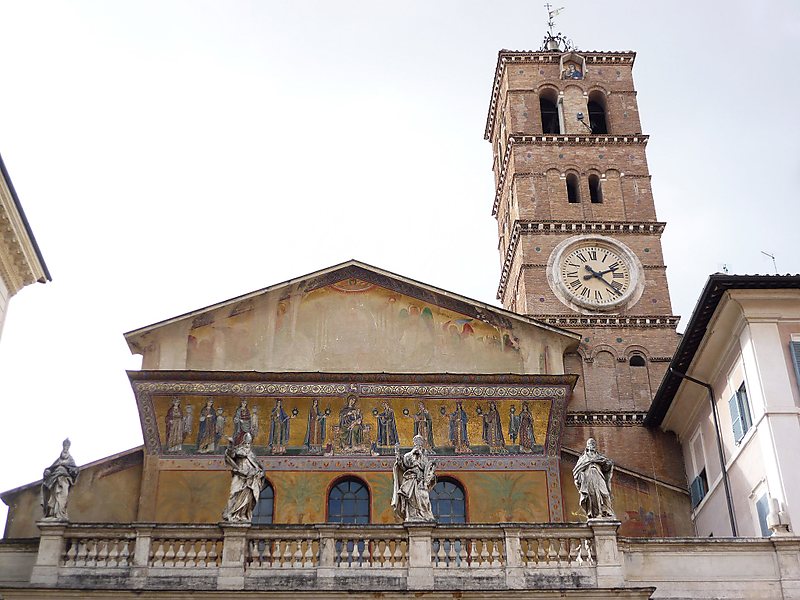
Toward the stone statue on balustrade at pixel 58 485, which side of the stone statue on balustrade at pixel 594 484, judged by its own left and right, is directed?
right

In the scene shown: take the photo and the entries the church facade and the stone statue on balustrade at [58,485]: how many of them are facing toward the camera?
2

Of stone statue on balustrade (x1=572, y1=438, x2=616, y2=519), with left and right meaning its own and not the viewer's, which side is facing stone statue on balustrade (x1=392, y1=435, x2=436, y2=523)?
right

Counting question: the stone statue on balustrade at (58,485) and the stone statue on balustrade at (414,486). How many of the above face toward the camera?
2

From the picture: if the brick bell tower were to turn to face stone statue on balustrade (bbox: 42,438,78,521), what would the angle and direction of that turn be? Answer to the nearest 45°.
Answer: approximately 45° to its right

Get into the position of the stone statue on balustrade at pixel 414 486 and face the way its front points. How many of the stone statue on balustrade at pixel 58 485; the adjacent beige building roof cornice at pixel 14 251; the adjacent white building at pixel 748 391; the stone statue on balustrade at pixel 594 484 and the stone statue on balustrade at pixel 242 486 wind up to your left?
2

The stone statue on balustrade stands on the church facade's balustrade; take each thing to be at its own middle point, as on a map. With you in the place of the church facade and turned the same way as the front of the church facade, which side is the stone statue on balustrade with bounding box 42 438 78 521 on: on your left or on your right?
on your right
